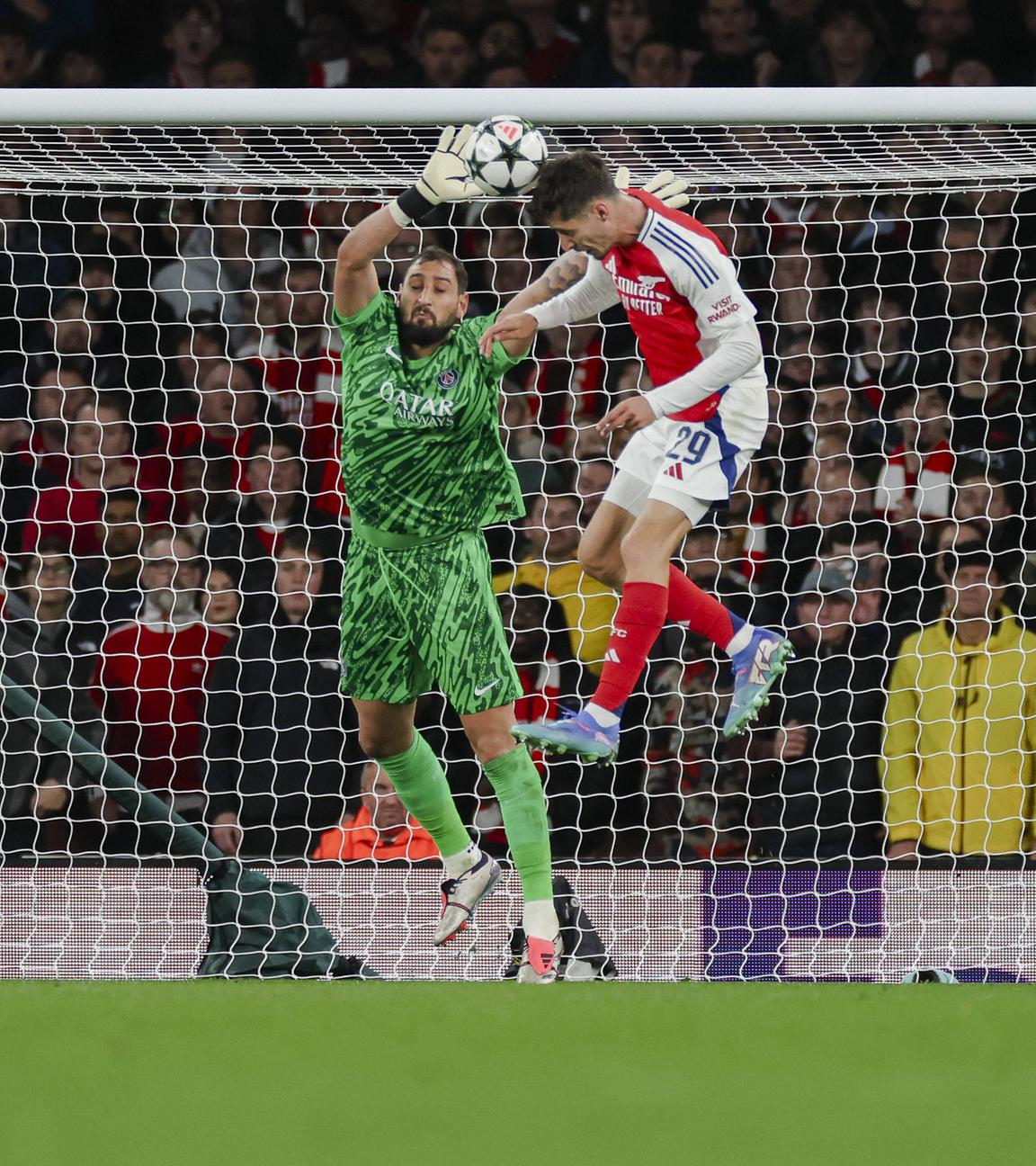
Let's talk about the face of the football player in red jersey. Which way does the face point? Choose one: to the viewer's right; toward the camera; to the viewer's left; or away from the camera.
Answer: to the viewer's left

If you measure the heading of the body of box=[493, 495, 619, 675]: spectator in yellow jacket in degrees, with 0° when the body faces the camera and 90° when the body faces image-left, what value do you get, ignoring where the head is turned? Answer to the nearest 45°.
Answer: approximately 0°

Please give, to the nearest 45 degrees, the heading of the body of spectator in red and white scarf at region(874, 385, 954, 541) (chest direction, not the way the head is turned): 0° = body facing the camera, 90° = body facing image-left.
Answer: approximately 0°

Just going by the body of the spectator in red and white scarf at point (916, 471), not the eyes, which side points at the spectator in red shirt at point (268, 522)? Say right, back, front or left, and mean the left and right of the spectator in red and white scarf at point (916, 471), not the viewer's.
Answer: right
